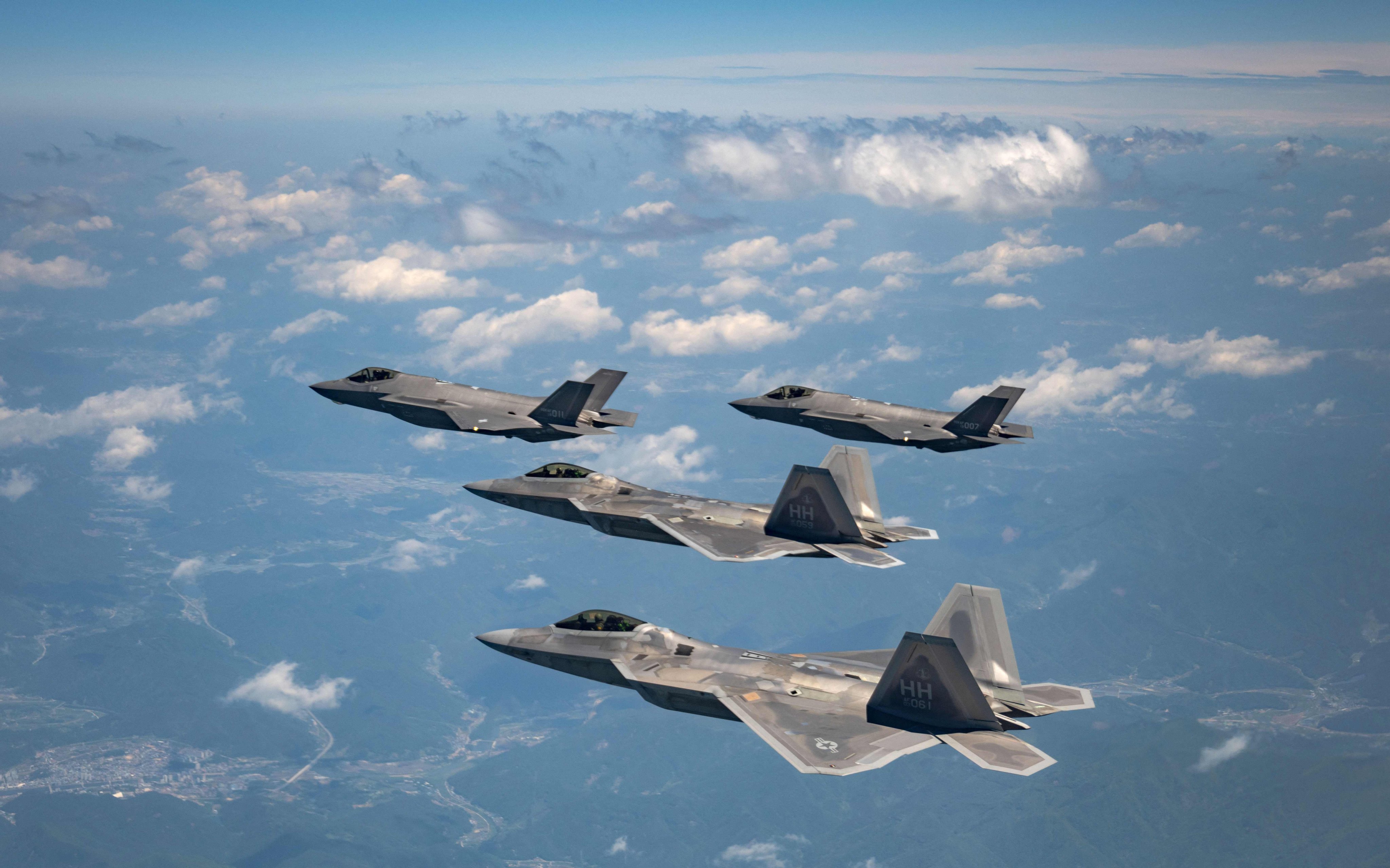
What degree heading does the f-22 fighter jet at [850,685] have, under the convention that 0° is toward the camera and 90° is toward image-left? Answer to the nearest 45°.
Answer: approximately 90°
